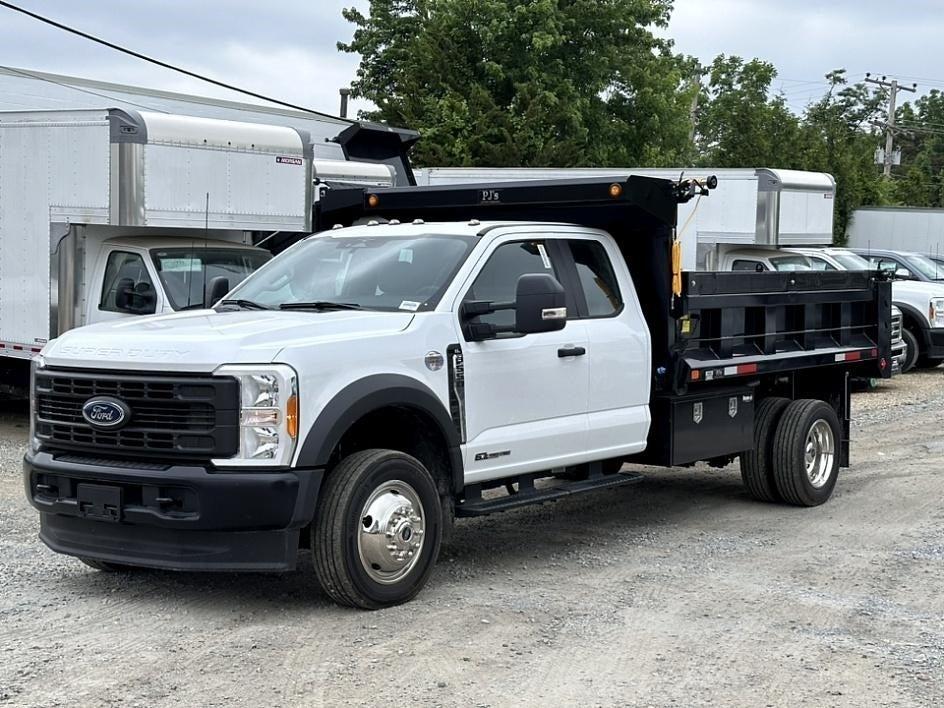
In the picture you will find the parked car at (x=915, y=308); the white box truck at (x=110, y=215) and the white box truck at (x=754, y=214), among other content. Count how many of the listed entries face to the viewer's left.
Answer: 0

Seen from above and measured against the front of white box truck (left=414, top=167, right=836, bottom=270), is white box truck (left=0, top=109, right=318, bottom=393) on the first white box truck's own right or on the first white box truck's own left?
on the first white box truck's own right

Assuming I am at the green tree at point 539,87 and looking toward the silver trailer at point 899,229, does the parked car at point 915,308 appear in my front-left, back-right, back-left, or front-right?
front-right

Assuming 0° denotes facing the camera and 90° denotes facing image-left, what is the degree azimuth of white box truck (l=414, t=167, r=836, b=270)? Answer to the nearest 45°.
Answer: approximately 315°

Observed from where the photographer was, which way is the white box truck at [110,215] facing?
facing the viewer and to the right of the viewer

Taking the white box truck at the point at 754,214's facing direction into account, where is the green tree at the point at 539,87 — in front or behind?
behind

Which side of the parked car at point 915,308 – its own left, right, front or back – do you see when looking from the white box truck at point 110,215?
right

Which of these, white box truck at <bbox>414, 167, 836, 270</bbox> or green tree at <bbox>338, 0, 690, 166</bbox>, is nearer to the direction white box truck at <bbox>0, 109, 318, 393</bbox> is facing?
the white box truck at <bbox>414, 167, 836, 270</bbox>

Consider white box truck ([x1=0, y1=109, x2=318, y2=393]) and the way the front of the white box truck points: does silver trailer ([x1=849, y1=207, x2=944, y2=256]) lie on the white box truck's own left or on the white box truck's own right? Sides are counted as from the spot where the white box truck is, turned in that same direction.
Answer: on the white box truck's own left

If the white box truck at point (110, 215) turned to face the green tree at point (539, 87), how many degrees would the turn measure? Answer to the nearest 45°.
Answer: approximately 90° to its left

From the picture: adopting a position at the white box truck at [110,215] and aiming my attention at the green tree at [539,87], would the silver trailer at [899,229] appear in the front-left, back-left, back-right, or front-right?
front-right

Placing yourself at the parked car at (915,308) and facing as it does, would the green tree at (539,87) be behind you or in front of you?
behind
